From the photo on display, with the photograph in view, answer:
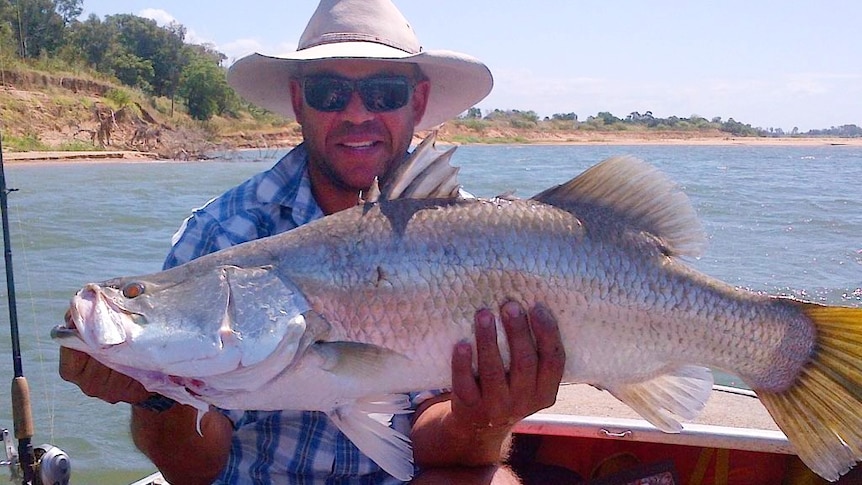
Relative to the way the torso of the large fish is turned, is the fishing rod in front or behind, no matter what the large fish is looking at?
in front

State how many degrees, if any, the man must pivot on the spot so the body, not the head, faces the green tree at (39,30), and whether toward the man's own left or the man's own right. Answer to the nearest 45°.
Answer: approximately 180°

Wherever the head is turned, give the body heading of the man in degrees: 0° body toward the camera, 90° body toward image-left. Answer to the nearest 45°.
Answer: approximately 0°

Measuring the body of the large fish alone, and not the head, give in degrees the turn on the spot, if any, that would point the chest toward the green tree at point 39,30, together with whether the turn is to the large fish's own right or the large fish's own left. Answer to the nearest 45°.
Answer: approximately 45° to the large fish's own right

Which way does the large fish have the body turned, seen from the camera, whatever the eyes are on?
to the viewer's left
